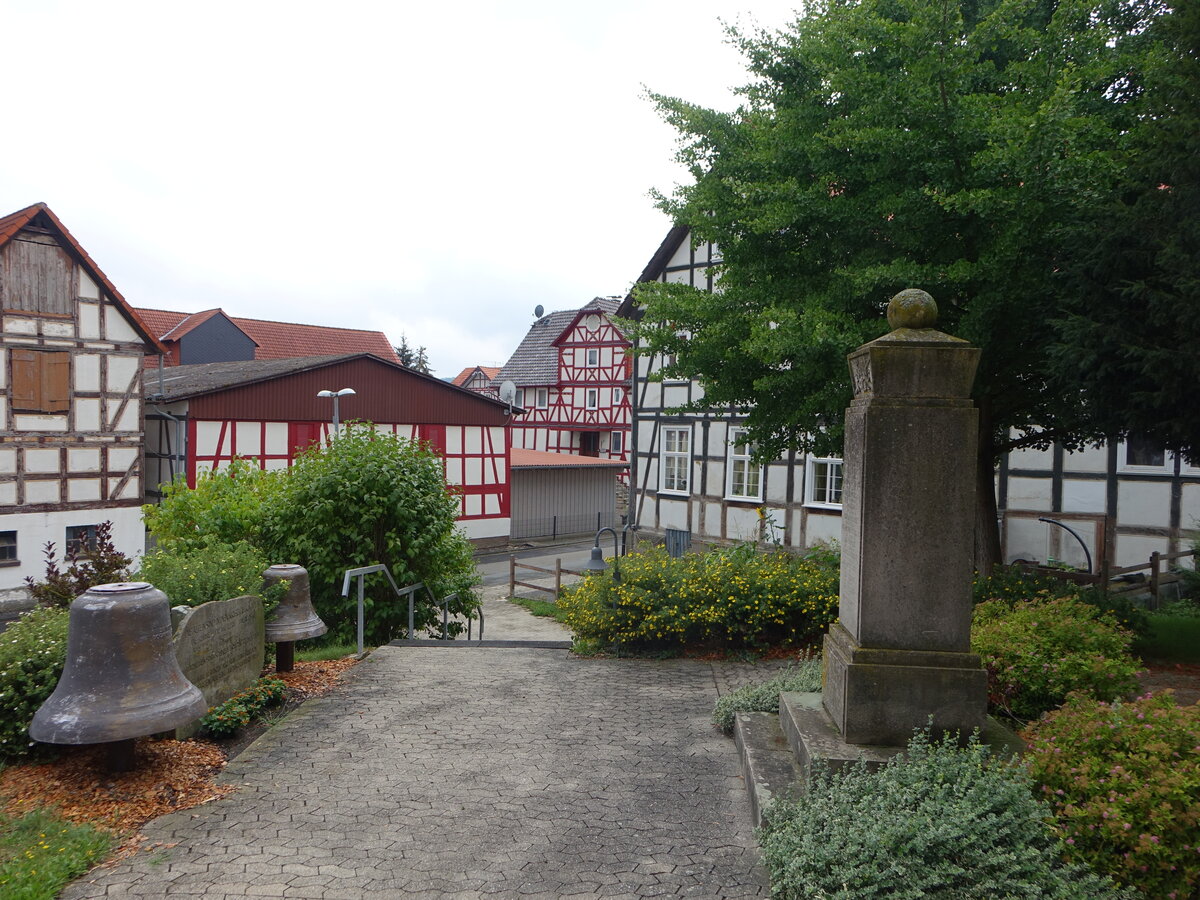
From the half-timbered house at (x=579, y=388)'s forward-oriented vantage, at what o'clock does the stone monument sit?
The stone monument is roughly at 12 o'clock from the half-timbered house.

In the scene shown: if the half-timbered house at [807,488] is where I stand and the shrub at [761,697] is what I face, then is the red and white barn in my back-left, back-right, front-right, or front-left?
back-right

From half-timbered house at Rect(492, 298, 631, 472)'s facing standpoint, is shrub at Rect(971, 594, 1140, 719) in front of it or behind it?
in front

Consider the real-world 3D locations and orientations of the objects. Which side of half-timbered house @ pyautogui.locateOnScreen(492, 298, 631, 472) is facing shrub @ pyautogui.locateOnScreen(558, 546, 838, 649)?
front

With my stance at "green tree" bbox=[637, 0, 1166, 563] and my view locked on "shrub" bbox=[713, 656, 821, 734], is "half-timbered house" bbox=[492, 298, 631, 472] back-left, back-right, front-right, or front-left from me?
back-right

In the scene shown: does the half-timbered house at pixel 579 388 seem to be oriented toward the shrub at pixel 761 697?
yes

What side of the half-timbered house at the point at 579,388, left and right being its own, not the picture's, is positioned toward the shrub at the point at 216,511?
front

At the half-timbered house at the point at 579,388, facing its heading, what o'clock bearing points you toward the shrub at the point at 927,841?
The shrub is roughly at 12 o'clock from the half-timbered house.

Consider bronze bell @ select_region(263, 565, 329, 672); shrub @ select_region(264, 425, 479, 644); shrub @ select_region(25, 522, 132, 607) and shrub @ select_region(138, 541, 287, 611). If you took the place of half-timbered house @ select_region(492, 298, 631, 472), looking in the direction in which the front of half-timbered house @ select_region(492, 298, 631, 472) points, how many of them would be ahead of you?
4

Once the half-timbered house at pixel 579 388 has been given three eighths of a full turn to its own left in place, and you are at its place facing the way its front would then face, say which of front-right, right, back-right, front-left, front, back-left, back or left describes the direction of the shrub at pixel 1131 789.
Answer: back-right

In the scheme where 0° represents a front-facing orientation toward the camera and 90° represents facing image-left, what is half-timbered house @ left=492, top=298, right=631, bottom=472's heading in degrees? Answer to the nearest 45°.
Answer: approximately 0°

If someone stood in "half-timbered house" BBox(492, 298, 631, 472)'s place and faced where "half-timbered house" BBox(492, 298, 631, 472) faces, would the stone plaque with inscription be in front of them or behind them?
in front

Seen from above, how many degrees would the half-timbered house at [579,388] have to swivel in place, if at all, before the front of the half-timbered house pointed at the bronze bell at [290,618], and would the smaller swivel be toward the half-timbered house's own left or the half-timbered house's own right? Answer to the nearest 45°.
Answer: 0° — it already faces it

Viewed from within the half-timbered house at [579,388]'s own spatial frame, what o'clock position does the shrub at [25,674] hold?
The shrub is roughly at 12 o'clock from the half-timbered house.

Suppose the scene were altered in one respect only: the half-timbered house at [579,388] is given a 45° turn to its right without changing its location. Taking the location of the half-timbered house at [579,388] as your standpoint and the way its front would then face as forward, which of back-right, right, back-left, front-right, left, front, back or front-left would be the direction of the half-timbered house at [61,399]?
front

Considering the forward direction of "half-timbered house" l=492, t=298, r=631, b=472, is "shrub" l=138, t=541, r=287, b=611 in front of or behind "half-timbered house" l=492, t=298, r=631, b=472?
in front

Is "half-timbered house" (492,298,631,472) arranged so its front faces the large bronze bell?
yes
